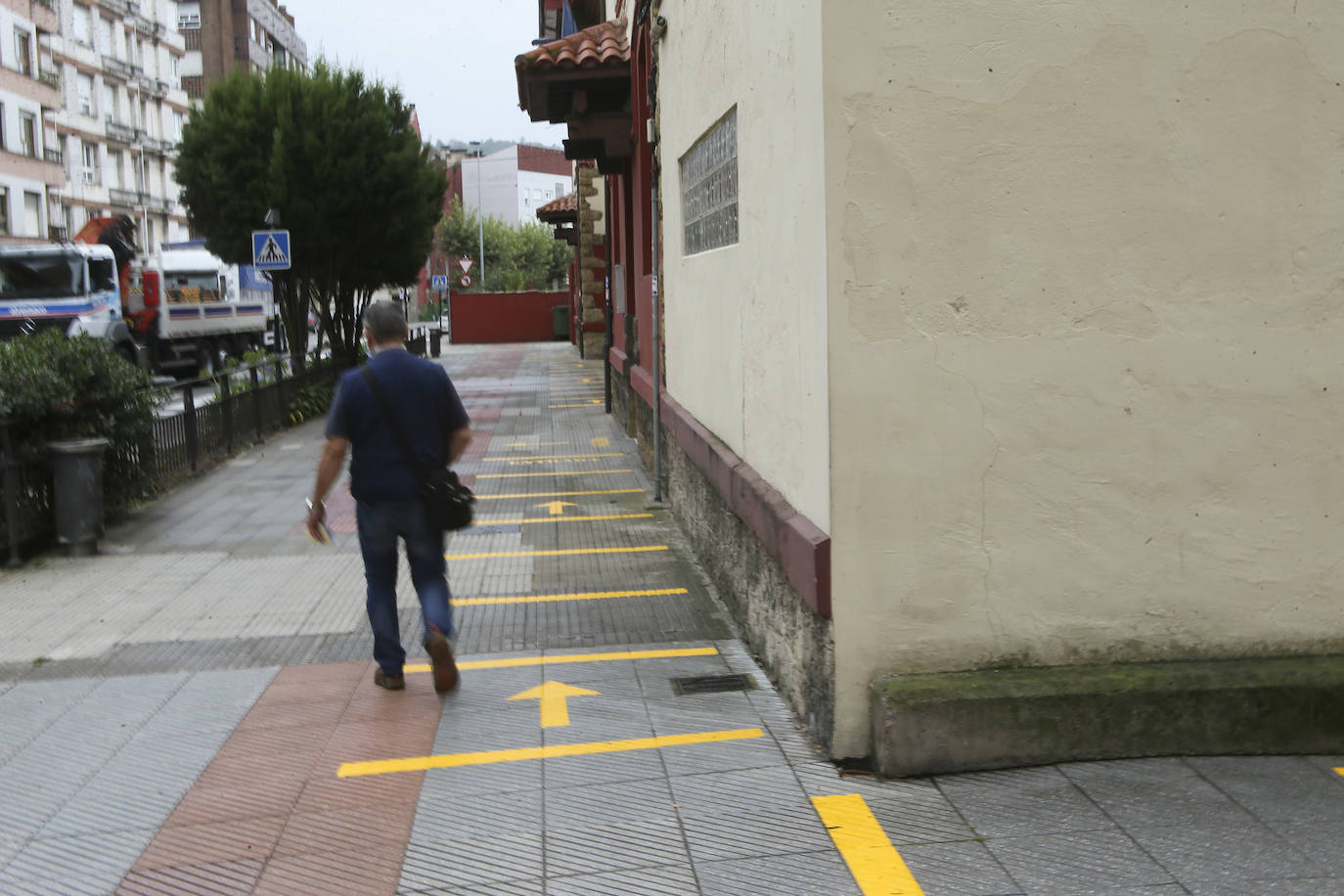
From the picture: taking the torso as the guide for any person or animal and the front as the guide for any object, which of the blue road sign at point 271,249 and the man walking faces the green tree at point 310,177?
the man walking

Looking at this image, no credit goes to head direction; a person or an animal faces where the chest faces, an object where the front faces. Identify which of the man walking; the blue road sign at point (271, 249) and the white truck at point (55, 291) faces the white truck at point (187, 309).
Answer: the man walking

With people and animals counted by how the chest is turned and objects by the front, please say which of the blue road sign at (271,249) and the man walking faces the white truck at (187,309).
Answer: the man walking

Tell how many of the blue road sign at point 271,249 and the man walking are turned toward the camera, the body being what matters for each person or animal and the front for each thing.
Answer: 1

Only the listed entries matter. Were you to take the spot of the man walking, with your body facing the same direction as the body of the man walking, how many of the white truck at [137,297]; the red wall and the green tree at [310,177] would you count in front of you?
3

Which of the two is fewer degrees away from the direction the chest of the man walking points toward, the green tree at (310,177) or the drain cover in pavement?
the green tree

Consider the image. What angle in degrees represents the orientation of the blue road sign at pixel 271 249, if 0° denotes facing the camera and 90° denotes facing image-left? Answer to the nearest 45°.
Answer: approximately 0°

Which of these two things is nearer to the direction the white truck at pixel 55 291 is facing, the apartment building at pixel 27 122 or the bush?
the bush

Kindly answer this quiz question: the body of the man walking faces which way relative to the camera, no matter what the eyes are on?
away from the camera

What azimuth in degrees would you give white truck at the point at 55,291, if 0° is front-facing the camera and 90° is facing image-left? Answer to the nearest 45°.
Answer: approximately 45°
